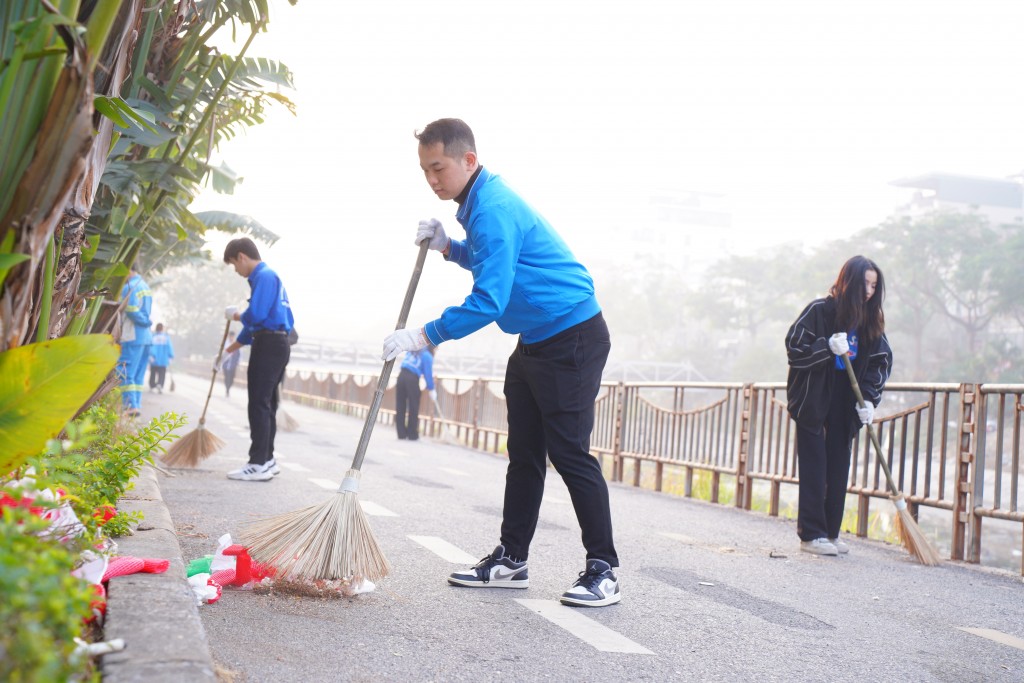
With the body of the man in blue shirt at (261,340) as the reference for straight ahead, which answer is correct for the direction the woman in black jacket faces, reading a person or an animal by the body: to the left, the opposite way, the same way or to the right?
to the left

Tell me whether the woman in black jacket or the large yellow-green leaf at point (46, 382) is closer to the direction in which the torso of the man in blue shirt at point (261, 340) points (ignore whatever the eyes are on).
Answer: the large yellow-green leaf

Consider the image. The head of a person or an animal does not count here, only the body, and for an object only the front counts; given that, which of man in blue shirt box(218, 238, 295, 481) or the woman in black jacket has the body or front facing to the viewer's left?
the man in blue shirt

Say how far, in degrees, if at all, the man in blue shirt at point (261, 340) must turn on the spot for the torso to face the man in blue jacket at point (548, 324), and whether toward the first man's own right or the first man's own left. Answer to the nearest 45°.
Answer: approximately 90° to the first man's own left

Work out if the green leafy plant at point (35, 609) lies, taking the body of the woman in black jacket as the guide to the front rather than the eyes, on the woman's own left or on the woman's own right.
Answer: on the woman's own right

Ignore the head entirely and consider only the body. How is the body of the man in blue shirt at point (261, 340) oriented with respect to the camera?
to the viewer's left

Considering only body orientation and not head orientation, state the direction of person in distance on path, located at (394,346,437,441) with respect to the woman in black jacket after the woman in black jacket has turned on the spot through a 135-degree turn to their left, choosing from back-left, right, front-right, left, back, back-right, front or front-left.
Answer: front-left

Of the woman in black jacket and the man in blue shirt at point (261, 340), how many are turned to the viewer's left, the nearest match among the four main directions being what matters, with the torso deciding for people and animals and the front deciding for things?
1

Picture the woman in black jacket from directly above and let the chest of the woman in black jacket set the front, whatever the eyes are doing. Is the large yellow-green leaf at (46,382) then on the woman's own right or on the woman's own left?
on the woman's own right

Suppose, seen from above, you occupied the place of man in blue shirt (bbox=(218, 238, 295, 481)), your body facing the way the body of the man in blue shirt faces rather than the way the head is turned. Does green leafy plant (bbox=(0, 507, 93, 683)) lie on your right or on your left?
on your left

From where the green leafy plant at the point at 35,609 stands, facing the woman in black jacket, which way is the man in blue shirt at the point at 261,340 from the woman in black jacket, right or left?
left

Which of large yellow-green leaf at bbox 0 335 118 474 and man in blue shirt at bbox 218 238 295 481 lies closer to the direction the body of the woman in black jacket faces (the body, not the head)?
the large yellow-green leaf

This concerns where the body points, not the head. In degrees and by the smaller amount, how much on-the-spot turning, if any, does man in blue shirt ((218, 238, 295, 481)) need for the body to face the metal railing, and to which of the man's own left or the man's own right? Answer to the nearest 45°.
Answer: approximately 180°
